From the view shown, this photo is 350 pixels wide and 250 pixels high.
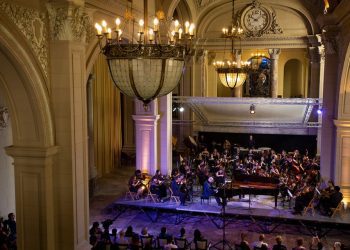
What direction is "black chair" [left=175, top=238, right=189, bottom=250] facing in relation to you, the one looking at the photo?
facing away from the viewer and to the right of the viewer

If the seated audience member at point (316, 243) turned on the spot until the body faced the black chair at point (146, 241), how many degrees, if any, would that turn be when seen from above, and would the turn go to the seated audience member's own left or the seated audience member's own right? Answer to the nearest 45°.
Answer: approximately 90° to the seated audience member's own left

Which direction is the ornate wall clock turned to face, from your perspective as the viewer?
facing the viewer

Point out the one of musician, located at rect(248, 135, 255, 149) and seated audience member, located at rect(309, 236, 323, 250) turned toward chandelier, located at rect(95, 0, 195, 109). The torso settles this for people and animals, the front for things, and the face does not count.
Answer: the musician

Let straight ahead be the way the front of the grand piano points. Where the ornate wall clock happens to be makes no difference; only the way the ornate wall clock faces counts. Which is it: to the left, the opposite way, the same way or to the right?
to the left

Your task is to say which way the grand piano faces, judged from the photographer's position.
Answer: facing to the left of the viewer

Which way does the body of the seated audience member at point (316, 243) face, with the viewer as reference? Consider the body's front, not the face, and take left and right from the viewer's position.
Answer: facing away from the viewer

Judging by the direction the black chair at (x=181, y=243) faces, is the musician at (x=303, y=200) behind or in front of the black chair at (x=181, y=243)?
in front

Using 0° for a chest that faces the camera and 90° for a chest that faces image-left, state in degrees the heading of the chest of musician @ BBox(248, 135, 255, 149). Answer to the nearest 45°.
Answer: approximately 0°

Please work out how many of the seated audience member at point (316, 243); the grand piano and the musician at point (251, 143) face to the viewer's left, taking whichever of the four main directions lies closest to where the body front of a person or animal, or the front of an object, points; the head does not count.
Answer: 1

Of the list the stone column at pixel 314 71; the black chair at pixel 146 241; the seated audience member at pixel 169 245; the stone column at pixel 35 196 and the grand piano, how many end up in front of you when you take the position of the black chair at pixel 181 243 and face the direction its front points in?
2

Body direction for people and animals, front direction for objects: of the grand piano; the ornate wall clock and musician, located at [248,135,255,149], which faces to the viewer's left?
the grand piano

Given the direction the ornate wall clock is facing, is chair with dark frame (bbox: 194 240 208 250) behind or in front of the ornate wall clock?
in front

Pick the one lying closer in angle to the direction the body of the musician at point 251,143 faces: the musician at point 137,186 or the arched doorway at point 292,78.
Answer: the musician
